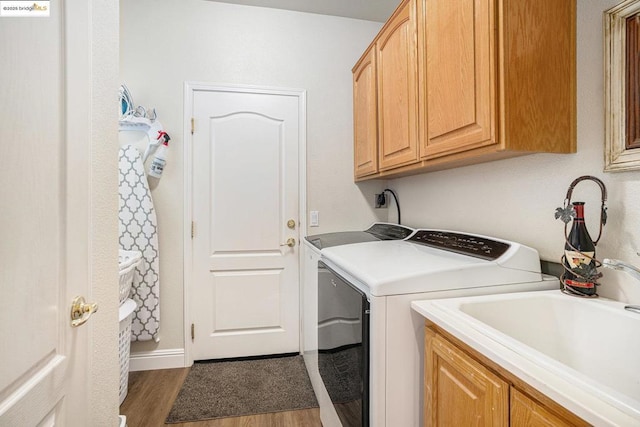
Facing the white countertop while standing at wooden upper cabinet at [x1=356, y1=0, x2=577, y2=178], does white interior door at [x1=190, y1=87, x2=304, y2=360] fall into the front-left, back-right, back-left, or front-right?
back-right

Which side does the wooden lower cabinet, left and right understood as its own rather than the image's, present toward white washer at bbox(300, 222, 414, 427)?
right

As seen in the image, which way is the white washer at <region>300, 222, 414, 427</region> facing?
to the viewer's left

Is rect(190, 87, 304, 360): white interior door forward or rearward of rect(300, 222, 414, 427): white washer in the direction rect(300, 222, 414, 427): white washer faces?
forward

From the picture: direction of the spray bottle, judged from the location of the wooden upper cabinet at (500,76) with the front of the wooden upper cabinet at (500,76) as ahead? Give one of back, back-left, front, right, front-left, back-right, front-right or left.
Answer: front-right

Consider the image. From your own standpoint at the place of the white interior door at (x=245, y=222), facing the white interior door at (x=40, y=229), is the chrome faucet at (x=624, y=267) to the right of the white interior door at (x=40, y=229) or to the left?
left

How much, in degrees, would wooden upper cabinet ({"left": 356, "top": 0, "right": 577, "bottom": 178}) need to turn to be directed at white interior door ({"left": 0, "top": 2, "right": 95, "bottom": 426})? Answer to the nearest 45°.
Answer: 0° — it already faces it

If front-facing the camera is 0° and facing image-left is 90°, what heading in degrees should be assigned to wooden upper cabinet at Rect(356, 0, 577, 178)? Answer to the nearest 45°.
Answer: approximately 45°
